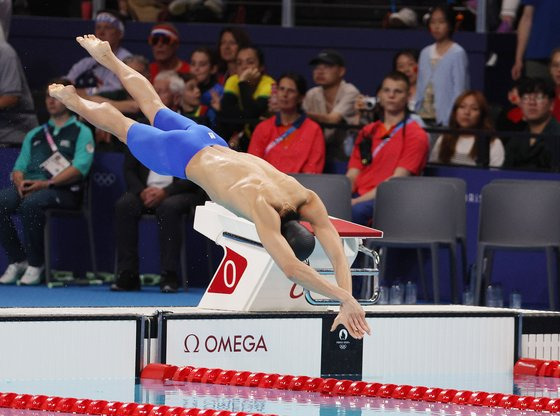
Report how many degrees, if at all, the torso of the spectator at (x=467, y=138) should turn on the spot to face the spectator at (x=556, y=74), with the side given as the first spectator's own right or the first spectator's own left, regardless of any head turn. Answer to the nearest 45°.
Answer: approximately 90° to the first spectator's own left

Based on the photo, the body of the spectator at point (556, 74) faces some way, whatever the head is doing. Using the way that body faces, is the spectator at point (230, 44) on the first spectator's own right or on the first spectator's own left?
on the first spectator's own right

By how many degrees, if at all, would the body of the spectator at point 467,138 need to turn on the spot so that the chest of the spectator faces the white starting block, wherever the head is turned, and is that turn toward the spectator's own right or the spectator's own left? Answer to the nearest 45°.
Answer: approximately 45° to the spectator's own right

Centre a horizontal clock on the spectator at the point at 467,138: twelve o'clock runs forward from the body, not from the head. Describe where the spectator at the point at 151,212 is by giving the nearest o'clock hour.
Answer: the spectator at the point at 151,212 is roughly at 3 o'clock from the spectator at the point at 467,138.

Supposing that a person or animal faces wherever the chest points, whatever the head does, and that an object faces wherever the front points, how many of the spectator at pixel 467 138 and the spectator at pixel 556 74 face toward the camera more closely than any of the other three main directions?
2

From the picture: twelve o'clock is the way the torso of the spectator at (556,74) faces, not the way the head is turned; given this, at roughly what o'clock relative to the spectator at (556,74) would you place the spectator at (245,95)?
the spectator at (245,95) is roughly at 3 o'clock from the spectator at (556,74).
